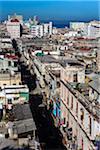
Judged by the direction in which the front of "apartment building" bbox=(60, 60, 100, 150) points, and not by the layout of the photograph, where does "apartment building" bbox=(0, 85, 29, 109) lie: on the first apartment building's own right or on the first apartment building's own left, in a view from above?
on the first apartment building's own right

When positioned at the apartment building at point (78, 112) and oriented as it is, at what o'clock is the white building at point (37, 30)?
The white building is roughly at 4 o'clock from the apartment building.

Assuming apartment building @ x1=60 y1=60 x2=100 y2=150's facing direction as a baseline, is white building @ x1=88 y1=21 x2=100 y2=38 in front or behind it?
behind

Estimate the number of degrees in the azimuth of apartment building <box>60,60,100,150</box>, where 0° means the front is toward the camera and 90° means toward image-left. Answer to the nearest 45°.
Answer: approximately 45°

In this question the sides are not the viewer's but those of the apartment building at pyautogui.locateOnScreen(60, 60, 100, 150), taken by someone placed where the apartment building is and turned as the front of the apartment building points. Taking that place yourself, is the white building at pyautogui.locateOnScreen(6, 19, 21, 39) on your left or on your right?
on your right

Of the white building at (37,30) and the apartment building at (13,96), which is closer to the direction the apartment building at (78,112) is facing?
the apartment building

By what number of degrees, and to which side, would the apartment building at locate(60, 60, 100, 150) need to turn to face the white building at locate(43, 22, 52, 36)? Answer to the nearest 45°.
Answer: approximately 135° to its right
